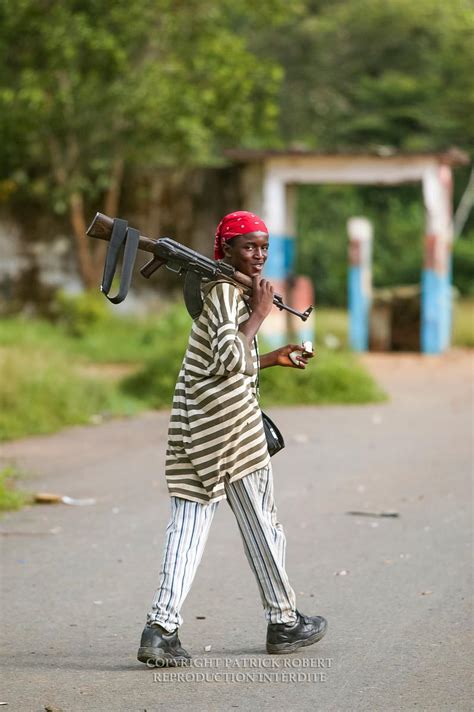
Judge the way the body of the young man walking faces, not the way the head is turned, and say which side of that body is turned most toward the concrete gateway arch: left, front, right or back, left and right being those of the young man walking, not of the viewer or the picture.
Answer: left

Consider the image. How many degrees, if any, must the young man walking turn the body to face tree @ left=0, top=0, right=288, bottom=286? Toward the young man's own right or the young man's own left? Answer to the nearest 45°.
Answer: approximately 90° to the young man's own left

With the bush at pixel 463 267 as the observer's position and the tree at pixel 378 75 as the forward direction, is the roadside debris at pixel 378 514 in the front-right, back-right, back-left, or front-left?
back-left

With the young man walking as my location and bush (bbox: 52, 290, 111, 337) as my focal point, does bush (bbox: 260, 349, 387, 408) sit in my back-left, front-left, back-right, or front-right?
front-right

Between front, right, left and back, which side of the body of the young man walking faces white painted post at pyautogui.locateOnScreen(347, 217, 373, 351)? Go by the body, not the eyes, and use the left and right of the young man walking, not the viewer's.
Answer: left

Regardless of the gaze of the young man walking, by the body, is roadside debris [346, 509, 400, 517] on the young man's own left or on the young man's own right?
on the young man's own left

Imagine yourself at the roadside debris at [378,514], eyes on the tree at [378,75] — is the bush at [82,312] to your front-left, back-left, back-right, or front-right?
front-left

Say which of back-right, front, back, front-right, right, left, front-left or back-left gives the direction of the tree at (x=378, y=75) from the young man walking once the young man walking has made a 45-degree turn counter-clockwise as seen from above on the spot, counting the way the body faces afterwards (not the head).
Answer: front-left

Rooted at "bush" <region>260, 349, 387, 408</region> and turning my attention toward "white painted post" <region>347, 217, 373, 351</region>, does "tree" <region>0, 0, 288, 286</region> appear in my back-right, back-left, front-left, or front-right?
front-left

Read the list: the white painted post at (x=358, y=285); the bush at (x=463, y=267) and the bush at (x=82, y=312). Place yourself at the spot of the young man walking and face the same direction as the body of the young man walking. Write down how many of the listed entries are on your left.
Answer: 3

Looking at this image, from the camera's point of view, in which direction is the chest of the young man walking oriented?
to the viewer's right
